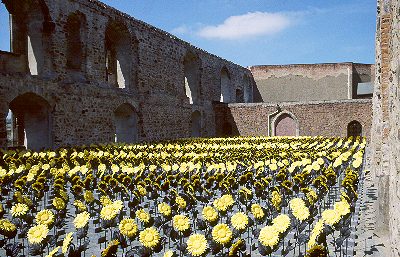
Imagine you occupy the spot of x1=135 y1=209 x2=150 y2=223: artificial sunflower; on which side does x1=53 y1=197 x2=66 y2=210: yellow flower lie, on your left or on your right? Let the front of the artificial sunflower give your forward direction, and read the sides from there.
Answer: on your right

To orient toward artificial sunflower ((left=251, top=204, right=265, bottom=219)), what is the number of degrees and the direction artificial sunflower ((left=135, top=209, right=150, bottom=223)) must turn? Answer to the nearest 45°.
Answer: approximately 90° to its left

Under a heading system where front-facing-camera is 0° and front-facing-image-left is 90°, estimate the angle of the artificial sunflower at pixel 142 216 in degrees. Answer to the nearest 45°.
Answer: approximately 0°

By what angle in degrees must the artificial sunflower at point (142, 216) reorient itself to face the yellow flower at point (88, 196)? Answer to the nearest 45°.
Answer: approximately 135° to its right

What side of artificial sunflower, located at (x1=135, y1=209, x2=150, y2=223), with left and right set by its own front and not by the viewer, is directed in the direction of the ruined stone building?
back

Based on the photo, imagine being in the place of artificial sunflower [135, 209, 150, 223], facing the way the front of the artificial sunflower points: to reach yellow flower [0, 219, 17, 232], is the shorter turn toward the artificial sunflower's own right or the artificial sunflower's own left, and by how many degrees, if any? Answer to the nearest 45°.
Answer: approximately 90° to the artificial sunflower's own right
